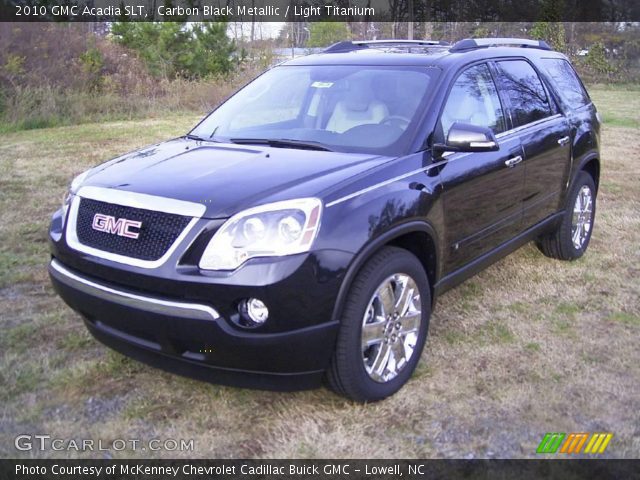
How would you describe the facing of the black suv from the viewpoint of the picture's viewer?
facing the viewer and to the left of the viewer

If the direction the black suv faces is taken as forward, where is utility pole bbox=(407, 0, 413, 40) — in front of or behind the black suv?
behind
